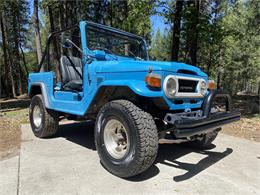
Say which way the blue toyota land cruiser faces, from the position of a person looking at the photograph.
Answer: facing the viewer and to the right of the viewer
